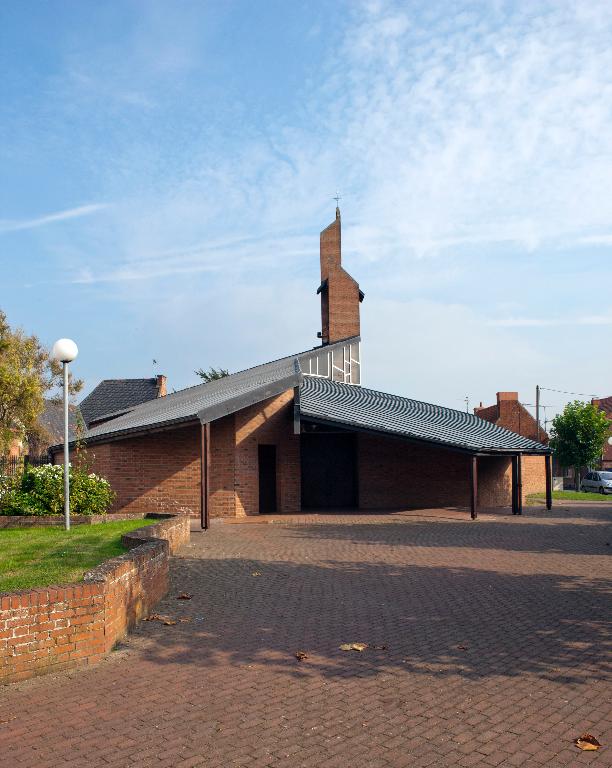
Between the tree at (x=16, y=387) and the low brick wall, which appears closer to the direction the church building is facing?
the low brick wall

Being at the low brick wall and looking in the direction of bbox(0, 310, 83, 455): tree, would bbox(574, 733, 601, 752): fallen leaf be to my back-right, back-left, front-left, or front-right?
back-right

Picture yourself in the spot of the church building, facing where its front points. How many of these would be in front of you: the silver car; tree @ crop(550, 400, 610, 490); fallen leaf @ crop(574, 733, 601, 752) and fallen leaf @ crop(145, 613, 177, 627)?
2

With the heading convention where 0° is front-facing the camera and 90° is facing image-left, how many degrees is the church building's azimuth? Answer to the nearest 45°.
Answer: approximately 0°

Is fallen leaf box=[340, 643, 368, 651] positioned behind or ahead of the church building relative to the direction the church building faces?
ahead

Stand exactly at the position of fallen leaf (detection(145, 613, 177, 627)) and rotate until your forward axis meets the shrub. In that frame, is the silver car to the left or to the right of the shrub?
right

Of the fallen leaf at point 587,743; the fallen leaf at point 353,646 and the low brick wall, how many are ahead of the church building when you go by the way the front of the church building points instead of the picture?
3

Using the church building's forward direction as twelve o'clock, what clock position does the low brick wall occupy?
The low brick wall is roughly at 12 o'clock from the church building.

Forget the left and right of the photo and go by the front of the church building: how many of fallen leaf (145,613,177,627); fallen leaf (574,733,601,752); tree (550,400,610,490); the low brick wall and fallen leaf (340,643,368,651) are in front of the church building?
4

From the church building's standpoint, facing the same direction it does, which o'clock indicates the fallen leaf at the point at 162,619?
The fallen leaf is roughly at 12 o'clock from the church building.

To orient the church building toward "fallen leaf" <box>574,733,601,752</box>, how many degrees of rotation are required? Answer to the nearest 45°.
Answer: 0° — it already faces it
